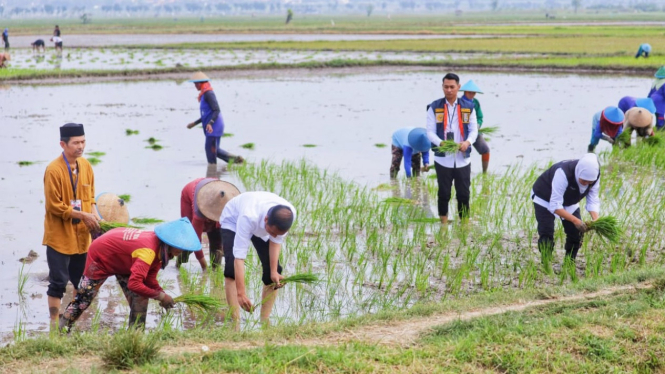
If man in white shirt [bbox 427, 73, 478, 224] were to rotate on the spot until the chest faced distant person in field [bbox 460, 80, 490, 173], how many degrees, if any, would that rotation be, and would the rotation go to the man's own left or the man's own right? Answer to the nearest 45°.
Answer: approximately 180°

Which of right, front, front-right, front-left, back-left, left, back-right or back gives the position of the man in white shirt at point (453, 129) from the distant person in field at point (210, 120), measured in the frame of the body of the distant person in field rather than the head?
back-left

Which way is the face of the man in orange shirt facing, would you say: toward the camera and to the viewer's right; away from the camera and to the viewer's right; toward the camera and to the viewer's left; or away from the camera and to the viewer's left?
toward the camera and to the viewer's right

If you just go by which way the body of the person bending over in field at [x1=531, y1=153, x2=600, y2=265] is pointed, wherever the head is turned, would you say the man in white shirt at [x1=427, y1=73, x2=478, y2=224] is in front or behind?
behind

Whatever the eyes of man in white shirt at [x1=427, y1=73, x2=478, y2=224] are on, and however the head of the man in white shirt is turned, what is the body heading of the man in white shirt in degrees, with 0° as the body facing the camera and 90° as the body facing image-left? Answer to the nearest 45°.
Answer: approximately 0°

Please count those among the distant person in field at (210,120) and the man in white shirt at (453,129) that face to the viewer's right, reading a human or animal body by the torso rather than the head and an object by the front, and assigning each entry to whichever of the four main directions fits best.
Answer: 0

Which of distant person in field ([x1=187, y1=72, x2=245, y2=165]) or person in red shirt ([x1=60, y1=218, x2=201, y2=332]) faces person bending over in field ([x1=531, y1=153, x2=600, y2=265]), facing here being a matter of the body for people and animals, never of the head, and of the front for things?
the person in red shirt

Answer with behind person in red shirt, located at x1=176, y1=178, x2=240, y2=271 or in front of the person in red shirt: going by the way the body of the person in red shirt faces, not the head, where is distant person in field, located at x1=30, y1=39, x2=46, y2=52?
behind

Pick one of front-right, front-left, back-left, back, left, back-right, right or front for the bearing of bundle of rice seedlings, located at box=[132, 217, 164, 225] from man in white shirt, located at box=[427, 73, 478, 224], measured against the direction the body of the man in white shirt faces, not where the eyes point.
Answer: right

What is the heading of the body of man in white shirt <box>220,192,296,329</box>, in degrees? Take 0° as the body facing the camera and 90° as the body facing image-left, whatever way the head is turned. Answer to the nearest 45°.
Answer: approximately 315°

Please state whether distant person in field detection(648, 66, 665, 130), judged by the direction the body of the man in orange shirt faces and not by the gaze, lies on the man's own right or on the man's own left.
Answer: on the man's own left

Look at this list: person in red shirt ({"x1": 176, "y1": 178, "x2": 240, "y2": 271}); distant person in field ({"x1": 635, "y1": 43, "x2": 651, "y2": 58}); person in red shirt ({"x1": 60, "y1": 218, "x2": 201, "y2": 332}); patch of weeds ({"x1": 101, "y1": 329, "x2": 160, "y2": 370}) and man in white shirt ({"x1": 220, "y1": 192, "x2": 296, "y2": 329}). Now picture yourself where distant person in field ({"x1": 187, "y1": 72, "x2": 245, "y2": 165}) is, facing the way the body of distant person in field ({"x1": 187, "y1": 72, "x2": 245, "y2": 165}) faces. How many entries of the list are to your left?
4

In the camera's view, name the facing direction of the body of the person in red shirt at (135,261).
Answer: to the viewer's right

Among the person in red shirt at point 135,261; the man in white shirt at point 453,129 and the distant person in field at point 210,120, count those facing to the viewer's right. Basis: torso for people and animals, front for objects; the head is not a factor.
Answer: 1

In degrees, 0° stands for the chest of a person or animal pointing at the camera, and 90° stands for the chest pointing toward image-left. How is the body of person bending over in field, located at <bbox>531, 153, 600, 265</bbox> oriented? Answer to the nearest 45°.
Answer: approximately 315°
